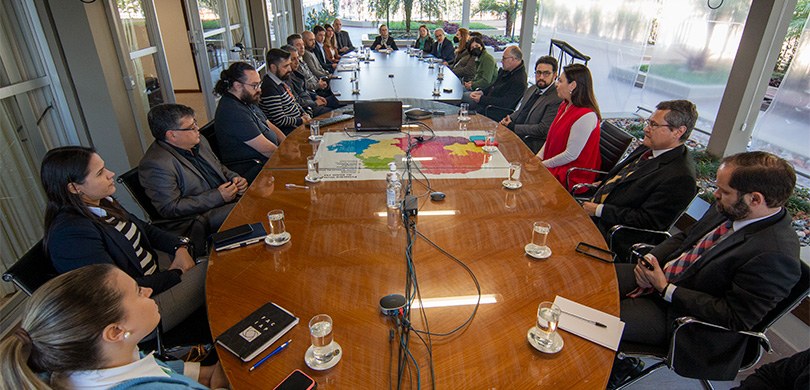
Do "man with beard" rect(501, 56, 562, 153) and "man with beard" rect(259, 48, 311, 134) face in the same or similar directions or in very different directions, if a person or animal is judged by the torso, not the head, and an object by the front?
very different directions

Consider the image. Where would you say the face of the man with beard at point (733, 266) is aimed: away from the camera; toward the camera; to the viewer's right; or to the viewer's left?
to the viewer's left

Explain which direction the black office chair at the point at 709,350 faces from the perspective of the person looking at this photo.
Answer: facing to the left of the viewer

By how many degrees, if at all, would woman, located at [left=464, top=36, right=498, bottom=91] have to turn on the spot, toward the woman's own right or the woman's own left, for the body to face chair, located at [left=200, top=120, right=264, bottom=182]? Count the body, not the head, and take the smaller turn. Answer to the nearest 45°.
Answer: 0° — they already face it

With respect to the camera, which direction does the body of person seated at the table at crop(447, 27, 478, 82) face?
to the viewer's left

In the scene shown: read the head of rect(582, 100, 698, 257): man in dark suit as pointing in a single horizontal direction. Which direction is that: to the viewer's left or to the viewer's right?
to the viewer's left

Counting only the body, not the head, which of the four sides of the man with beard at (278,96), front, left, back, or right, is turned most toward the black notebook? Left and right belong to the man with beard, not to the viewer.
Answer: right

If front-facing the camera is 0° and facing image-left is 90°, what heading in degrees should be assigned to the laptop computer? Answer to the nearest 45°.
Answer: approximately 180°
